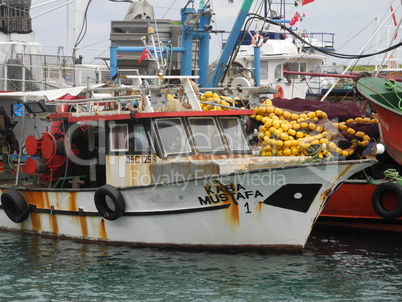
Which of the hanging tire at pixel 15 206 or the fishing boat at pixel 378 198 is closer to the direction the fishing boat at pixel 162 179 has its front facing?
the fishing boat

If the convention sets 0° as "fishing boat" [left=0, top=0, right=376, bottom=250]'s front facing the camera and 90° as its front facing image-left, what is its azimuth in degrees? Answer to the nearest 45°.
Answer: approximately 315°

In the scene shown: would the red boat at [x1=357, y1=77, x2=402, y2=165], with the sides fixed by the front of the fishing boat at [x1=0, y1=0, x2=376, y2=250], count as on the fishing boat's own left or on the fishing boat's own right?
on the fishing boat's own left
